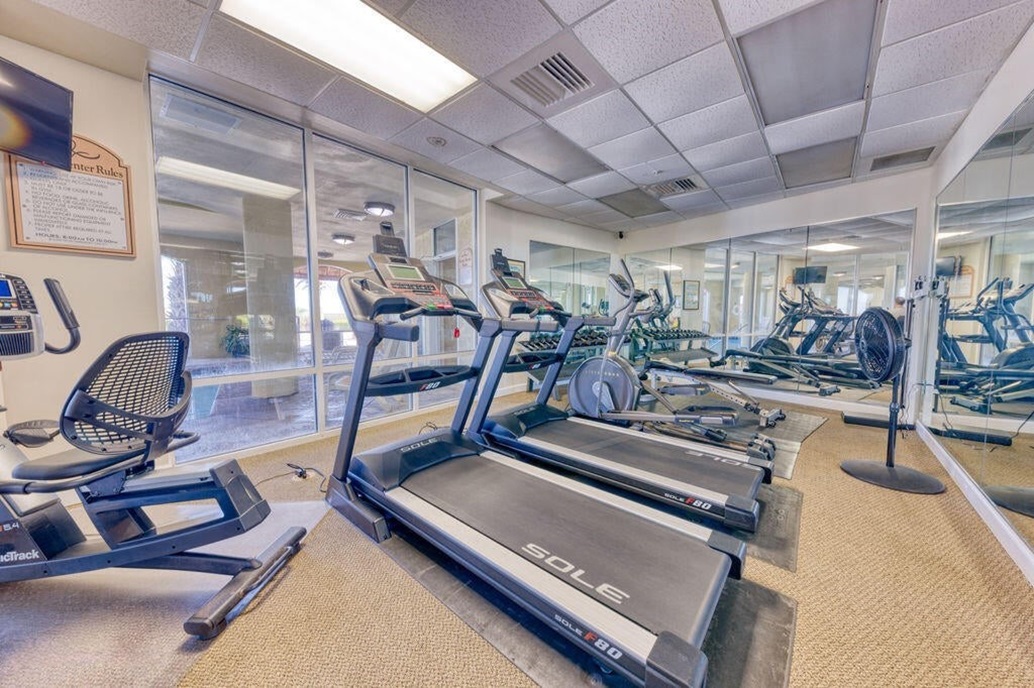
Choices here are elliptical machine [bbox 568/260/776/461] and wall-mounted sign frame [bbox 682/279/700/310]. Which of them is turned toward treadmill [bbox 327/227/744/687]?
the wall-mounted sign frame

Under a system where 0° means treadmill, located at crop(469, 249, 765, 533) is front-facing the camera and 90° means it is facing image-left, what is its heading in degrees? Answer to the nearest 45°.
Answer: approximately 135°

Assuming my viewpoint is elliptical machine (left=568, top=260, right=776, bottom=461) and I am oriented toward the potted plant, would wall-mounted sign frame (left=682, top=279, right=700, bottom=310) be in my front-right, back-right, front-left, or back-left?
back-right

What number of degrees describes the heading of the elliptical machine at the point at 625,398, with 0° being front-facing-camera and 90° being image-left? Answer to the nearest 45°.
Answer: approximately 135°

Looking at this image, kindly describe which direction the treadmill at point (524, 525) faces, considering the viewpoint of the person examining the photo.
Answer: facing away from the viewer and to the left of the viewer

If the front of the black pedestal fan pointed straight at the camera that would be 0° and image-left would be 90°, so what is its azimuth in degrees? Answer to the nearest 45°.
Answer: approximately 45°

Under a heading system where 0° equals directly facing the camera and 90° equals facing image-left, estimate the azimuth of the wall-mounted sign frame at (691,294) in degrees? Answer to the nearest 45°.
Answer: approximately 0°

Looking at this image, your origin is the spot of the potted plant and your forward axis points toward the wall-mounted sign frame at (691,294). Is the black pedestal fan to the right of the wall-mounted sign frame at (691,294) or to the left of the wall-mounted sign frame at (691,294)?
right

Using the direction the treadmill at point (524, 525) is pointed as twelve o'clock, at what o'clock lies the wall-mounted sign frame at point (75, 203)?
The wall-mounted sign frame is roughly at 11 o'clock from the treadmill.

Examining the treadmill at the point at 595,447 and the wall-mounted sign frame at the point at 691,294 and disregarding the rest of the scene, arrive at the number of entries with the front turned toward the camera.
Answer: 1
